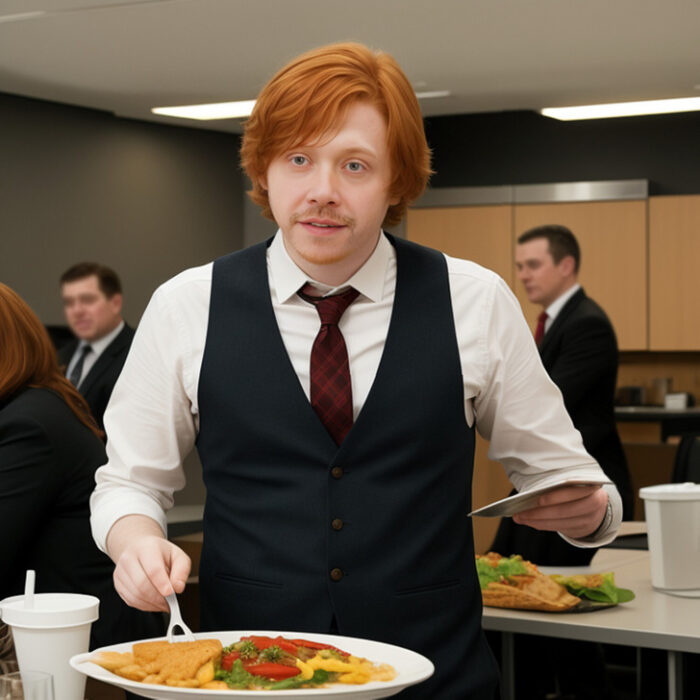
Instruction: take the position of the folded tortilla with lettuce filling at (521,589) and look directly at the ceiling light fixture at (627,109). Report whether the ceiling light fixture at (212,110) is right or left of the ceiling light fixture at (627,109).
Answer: left

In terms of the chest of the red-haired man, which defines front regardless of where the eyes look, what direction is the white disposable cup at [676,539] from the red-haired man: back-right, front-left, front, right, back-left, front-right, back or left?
back-left

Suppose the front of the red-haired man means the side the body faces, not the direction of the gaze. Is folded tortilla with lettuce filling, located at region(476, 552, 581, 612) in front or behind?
behind

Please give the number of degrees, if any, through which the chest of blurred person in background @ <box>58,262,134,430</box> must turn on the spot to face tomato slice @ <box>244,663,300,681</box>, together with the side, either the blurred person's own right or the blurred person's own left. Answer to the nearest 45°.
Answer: approximately 45° to the blurred person's own left

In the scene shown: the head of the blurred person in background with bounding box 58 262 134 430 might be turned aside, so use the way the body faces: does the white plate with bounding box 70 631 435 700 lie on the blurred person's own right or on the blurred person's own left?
on the blurred person's own left

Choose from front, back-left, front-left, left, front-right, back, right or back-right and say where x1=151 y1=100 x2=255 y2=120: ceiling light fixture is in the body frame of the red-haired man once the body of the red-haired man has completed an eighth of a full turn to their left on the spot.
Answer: back-left

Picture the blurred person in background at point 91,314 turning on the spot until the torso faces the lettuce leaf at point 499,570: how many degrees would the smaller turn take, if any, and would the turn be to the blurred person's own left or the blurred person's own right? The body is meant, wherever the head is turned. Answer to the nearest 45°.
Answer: approximately 45° to the blurred person's own left

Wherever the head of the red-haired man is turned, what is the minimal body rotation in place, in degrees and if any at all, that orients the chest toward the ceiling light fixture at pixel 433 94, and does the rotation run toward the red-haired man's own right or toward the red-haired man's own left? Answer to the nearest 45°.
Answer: approximately 180°

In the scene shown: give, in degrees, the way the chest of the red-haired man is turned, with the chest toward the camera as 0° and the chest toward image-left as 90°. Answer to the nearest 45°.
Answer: approximately 0°
